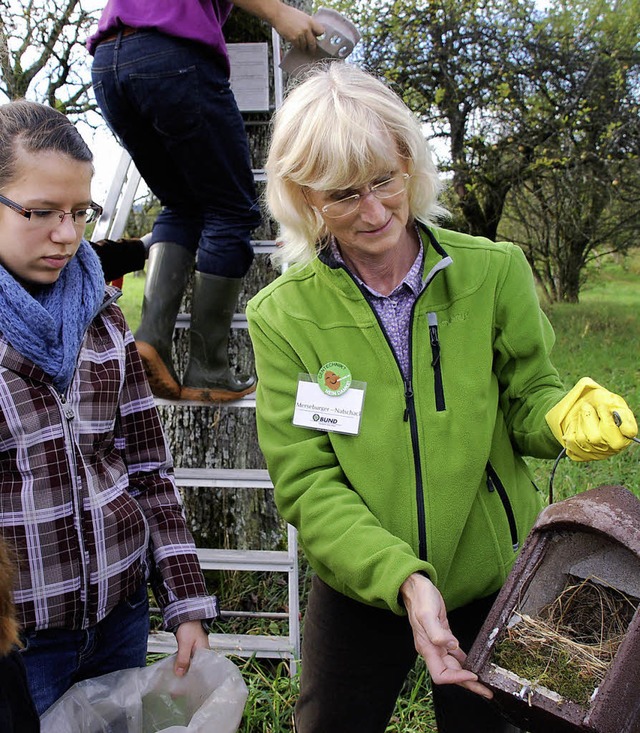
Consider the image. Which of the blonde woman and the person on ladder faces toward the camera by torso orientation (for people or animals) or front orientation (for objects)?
the blonde woman

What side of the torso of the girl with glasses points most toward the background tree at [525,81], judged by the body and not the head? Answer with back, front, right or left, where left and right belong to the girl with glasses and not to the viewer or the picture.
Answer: left

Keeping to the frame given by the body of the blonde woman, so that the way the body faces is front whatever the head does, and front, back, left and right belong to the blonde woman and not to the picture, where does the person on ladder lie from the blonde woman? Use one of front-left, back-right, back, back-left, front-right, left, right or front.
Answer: back-right

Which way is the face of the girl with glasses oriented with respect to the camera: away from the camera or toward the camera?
toward the camera

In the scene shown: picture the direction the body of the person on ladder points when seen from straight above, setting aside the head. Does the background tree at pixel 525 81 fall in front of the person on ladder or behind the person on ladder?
in front

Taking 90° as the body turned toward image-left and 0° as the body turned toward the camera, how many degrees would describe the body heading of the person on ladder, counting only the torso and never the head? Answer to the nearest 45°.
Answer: approximately 225°

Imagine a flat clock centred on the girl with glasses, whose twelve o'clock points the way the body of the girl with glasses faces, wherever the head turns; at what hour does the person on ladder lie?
The person on ladder is roughly at 8 o'clock from the girl with glasses.

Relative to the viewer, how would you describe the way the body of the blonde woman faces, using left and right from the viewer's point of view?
facing the viewer

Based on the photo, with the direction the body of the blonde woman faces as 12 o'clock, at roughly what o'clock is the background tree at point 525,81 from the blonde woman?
The background tree is roughly at 6 o'clock from the blonde woman.

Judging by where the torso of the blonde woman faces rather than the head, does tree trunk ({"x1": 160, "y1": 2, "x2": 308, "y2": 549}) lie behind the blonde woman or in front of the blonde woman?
behind

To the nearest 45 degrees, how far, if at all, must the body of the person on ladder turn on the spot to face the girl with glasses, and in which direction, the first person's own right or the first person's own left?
approximately 135° to the first person's own right

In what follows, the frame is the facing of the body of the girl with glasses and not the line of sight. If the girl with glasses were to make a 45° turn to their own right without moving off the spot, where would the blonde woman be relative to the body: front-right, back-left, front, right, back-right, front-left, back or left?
left

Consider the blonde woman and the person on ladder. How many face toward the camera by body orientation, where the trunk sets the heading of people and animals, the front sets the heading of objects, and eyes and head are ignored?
1
